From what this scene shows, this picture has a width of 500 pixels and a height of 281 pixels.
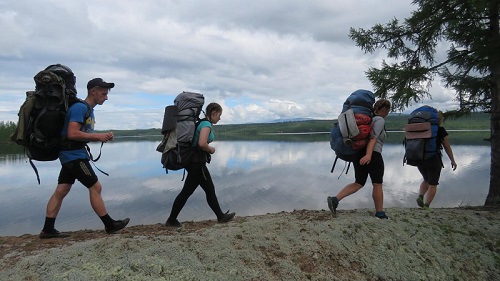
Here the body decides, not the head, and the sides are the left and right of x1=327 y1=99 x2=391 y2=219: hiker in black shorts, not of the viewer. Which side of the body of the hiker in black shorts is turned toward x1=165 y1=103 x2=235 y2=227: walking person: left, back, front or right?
back

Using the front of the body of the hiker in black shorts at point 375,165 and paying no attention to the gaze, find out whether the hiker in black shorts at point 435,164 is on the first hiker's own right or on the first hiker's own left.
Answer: on the first hiker's own left

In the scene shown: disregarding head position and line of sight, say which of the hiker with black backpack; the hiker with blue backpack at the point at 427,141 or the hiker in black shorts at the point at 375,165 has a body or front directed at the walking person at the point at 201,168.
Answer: the hiker with black backpack

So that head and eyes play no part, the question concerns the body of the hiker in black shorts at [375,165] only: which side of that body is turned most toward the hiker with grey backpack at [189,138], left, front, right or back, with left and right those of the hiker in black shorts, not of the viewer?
back

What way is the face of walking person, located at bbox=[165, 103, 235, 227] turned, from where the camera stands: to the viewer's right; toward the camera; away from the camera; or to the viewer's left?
to the viewer's right

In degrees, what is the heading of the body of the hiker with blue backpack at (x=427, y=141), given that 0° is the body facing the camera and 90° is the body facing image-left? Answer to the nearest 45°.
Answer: approximately 225°

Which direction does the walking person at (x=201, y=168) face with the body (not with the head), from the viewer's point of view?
to the viewer's right

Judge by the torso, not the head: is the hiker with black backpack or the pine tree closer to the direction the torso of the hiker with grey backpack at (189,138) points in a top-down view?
the pine tree

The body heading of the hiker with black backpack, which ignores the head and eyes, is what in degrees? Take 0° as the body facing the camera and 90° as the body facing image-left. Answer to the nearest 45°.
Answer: approximately 270°

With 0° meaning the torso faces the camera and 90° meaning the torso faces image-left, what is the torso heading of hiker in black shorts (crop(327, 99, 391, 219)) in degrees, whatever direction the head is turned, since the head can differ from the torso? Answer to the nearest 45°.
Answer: approximately 270°
